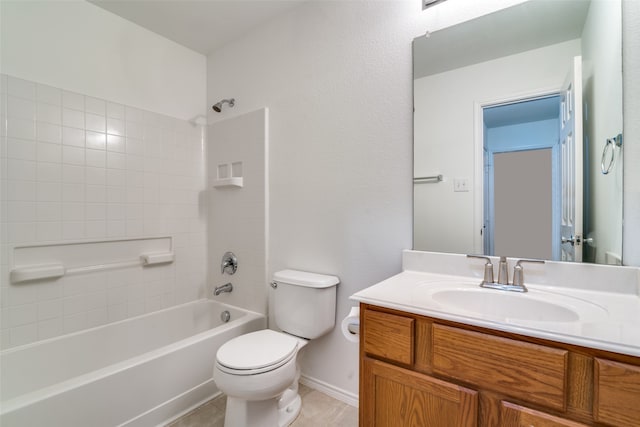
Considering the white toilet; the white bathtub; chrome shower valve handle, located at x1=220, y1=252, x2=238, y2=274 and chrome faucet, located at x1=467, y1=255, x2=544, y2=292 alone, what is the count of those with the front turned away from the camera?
0

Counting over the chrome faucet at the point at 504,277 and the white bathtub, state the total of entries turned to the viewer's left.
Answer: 0

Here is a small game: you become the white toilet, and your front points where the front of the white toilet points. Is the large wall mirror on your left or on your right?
on your left

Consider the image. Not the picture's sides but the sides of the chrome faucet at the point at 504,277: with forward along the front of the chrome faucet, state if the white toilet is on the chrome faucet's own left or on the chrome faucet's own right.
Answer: on the chrome faucet's own right

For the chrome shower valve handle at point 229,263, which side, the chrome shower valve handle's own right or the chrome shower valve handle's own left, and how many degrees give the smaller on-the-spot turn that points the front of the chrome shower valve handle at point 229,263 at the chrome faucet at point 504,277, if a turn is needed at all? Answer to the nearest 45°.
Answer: approximately 90° to the chrome shower valve handle's own left

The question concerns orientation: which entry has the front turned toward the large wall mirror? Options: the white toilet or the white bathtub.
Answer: the white bathtub

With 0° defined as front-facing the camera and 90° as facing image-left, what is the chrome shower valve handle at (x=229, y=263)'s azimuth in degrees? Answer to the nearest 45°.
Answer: approximately 45°

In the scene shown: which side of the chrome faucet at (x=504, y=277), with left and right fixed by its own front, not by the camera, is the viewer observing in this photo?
front

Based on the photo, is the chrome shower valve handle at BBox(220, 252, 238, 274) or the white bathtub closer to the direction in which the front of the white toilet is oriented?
the white bathtub

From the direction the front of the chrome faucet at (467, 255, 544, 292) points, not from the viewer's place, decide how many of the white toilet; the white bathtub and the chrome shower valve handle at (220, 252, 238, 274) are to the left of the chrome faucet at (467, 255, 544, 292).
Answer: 0

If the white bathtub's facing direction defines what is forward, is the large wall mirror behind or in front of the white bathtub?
in front

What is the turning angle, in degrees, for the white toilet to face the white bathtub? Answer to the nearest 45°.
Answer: approximately 45° to its right

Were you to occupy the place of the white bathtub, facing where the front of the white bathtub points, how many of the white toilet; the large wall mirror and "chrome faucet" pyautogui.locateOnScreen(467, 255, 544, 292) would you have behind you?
0

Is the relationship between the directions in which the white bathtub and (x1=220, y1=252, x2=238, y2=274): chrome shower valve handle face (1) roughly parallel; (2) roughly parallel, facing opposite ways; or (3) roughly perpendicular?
roughly perpendicular
